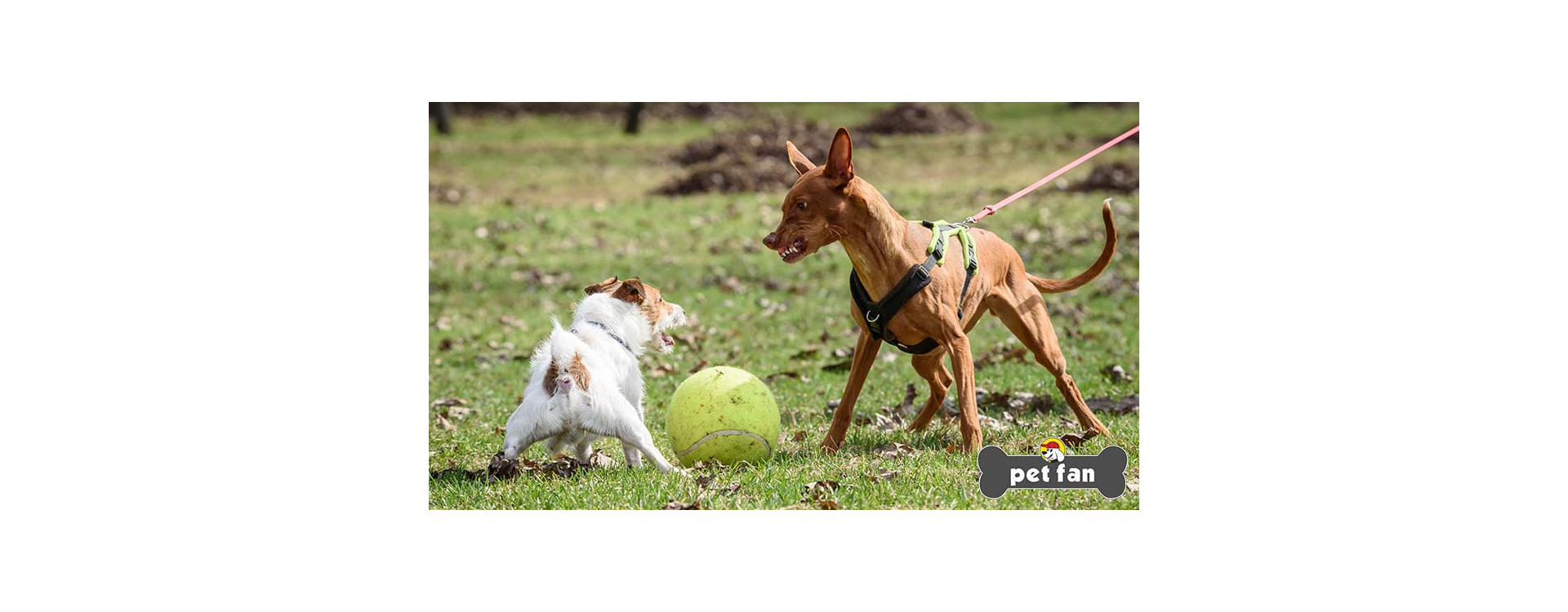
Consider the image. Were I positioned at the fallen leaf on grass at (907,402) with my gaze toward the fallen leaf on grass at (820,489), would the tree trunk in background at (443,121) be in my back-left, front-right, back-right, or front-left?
back-right

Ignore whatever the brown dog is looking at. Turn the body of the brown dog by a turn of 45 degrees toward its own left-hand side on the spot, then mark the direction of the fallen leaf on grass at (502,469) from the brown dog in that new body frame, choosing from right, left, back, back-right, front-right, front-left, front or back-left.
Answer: right

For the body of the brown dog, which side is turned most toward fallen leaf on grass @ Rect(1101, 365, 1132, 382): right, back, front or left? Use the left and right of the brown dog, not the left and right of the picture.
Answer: back

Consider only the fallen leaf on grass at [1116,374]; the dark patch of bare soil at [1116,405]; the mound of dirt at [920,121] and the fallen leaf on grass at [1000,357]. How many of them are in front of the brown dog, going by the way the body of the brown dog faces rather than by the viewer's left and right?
0

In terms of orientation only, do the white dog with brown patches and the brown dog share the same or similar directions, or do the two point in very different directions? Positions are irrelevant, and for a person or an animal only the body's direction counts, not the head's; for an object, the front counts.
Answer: very different directions

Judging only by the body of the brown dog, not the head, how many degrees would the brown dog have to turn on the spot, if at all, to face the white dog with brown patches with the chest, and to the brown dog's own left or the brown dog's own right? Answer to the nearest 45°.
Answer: approximately 45° to the brown dog's own right

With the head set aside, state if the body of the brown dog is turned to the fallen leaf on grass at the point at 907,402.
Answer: no

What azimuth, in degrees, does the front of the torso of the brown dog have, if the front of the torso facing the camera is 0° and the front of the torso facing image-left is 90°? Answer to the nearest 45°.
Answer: approximately 45°

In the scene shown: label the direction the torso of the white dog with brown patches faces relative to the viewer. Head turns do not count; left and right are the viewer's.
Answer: facing away from the viewer and to the right of the viewer

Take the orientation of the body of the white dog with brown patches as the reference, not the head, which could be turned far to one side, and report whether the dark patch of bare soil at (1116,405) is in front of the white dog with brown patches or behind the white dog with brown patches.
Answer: in front

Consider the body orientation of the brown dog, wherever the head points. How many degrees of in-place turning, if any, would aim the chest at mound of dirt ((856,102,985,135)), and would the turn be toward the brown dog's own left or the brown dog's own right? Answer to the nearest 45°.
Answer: approximately 135° to the brown dog's own right

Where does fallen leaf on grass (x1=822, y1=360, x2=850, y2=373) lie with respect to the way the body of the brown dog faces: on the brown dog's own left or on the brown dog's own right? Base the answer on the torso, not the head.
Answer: on the brown dog's own right

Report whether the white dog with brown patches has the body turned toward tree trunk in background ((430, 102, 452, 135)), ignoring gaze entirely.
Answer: no

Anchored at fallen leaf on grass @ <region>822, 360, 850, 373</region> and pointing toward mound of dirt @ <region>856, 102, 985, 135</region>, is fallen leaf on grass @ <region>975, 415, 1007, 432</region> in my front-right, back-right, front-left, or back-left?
back-right
